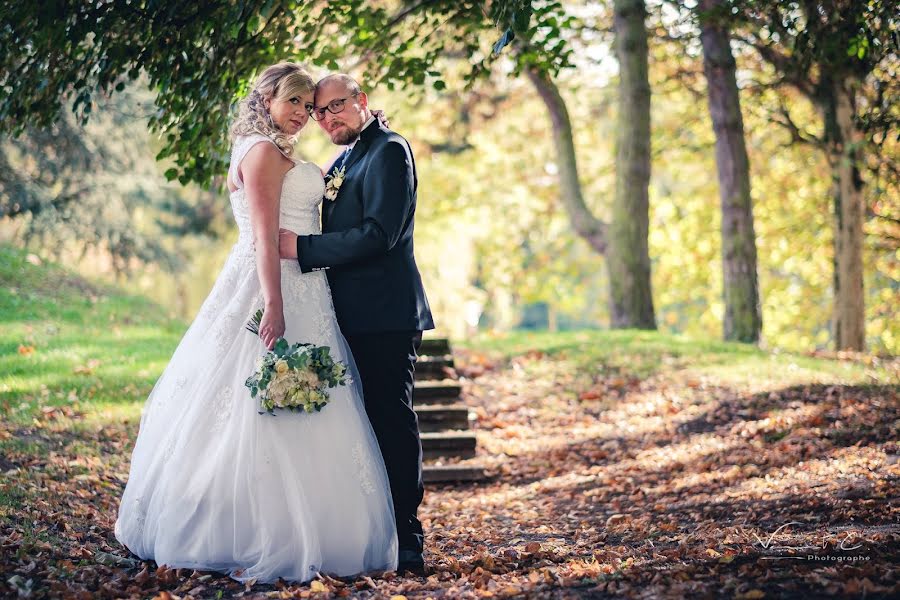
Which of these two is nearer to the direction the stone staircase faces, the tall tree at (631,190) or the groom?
the groom

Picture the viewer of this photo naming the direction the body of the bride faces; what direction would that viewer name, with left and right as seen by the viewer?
facing to the right of the viewer

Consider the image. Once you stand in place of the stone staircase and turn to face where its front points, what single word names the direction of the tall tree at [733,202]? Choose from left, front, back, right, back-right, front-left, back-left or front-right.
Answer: back-left

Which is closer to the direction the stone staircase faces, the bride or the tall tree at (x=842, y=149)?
the bride

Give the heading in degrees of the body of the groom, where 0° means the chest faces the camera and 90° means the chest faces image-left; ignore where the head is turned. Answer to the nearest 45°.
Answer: approximately 90°
